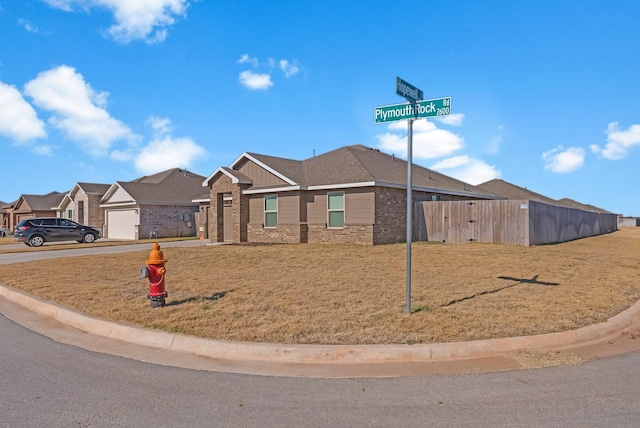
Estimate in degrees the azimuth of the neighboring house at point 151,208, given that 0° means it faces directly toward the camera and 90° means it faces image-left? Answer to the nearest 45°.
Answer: approximately 45°

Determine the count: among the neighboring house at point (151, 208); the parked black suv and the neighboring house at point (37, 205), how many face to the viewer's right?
1

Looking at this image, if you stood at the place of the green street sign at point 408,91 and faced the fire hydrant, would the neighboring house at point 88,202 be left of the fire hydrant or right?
right

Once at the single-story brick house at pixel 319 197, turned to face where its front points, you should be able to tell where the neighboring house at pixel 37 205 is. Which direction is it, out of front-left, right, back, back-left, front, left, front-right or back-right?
right

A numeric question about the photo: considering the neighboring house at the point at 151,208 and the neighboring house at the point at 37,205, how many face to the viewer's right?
0

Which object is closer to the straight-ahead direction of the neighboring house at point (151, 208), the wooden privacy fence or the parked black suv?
the parked black suv

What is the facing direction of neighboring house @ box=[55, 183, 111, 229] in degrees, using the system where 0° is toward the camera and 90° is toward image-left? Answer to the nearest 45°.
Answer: approximately 45°

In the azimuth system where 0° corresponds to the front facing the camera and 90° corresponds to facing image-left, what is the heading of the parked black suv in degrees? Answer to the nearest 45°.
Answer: approximately 270°

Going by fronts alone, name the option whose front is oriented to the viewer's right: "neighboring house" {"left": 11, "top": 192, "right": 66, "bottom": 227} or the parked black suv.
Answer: the parked black suv
